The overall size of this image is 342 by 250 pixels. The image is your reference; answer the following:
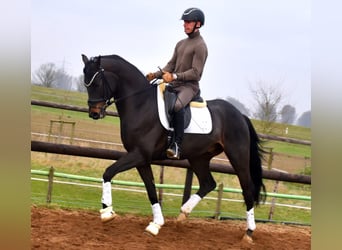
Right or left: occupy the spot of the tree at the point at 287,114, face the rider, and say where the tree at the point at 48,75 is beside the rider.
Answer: right

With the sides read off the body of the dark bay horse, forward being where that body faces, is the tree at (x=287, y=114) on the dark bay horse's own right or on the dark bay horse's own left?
on the dark bay horse's own right

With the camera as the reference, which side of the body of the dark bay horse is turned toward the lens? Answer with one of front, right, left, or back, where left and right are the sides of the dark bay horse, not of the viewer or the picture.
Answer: left

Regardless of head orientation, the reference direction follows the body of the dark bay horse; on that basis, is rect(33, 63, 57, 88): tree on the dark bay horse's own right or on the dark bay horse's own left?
on the dark bay horse's own right

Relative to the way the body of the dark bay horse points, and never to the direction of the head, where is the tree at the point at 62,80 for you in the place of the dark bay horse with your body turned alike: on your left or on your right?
on your right
